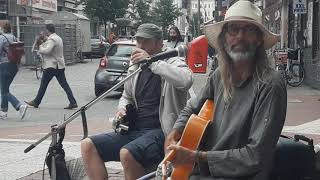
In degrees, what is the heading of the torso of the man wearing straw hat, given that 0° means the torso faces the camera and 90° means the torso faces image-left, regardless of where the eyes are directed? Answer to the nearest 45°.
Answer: approximately 45°

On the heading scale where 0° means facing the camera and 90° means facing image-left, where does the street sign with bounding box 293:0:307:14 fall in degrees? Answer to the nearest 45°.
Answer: approximately 0°

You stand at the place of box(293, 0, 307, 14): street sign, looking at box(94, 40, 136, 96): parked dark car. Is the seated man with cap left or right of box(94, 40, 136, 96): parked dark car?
left

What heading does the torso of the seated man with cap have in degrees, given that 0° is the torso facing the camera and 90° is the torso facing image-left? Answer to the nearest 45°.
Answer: approximately 45°

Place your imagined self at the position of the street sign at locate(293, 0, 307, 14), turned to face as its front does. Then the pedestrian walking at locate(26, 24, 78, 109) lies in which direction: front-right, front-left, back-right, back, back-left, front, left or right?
front-right

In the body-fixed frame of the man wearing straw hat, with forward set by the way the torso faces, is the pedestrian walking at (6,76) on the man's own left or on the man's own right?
on the man's own right

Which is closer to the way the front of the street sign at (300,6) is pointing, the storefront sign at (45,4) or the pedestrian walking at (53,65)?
the pedestrian walking

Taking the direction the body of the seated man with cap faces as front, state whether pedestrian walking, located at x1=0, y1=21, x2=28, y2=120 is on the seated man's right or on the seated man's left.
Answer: on the seated man's right
